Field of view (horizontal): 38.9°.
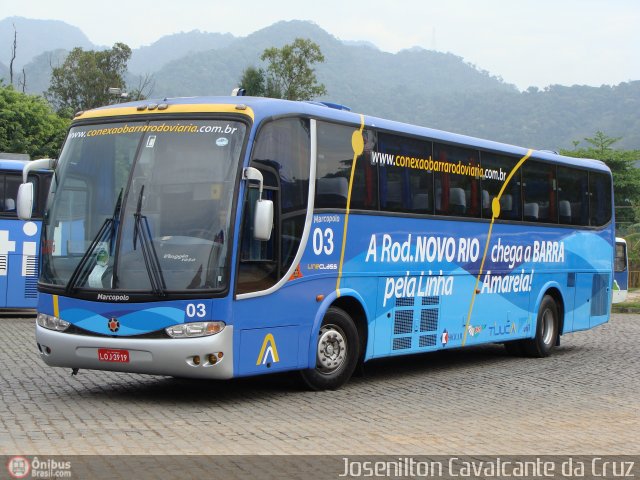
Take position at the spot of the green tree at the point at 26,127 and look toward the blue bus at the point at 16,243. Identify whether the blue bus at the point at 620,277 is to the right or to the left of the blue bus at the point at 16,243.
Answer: left

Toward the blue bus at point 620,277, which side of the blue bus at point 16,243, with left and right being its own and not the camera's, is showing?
back

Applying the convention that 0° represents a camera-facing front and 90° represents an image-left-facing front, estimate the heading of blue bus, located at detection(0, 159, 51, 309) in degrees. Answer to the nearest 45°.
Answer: approximately 90°

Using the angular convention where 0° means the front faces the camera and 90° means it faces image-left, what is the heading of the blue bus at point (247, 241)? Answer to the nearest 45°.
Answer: approximately 45°

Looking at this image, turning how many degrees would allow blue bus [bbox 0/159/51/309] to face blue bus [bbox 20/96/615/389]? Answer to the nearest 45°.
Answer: approximately 90° to its left

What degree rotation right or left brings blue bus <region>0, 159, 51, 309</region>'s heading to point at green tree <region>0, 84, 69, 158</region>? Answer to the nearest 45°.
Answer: approximately 90° to its right

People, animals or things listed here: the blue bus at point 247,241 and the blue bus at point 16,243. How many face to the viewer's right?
0

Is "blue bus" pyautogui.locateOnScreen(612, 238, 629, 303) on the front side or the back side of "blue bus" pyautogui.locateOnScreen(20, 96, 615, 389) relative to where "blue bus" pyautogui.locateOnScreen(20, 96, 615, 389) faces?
on the back side
